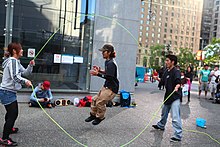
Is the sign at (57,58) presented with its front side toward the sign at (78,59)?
no

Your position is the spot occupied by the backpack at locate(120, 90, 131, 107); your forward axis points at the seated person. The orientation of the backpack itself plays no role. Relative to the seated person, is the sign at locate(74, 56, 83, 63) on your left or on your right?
right

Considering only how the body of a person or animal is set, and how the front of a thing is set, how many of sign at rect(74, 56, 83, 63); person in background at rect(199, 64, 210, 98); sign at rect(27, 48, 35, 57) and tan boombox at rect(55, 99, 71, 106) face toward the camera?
4

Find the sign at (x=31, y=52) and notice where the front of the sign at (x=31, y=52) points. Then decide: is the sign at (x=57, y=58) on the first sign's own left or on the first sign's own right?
on the first sign's own left

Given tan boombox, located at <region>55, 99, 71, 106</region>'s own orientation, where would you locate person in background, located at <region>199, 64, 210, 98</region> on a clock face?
The person in background is roughly at 8 o'clock from the tan boombox.

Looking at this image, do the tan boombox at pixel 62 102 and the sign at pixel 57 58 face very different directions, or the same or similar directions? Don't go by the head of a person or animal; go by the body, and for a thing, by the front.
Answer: same or similar directions

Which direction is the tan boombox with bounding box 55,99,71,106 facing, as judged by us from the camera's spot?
facing the viewer

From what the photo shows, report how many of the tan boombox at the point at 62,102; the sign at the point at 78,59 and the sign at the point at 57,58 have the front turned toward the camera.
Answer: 3

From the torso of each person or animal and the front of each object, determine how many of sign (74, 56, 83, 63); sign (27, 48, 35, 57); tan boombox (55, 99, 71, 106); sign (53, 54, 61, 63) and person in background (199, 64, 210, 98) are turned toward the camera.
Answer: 5

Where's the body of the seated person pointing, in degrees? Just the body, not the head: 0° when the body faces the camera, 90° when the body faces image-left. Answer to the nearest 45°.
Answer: approximately 315°

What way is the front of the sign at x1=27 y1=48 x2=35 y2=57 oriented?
toward the camera

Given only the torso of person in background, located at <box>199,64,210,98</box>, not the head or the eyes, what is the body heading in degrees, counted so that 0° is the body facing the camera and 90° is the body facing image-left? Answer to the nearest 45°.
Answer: approximately 0°

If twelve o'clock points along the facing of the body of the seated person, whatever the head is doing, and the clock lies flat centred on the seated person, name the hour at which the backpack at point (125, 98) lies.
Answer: The backpack is roughly at 10 o'clock from the seated person.

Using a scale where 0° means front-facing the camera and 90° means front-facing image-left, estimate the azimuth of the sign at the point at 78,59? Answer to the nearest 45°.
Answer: approximately 0°

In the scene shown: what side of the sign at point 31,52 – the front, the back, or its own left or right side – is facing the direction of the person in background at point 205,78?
left

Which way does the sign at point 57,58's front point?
toward the camera
